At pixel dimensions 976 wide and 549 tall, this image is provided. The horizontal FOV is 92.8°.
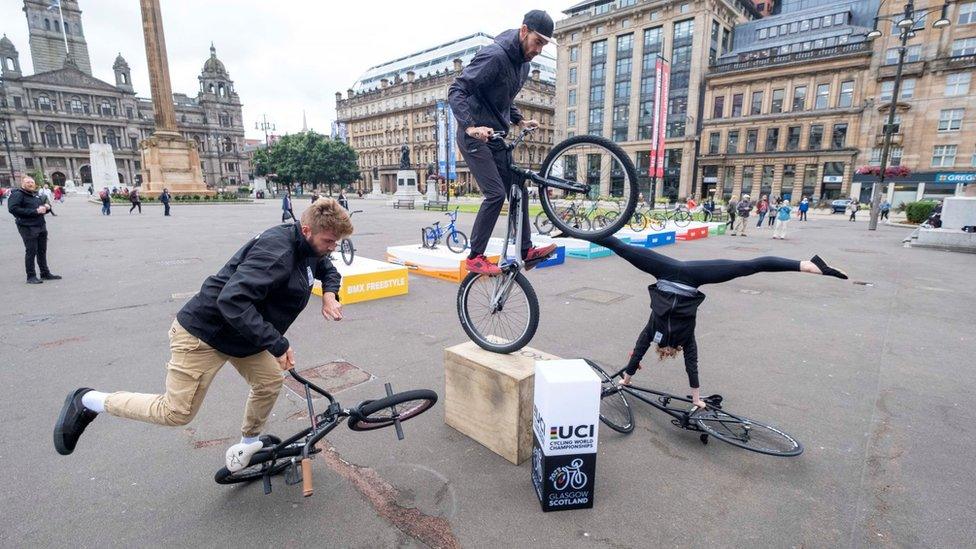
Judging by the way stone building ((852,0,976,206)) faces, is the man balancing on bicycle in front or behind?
in front

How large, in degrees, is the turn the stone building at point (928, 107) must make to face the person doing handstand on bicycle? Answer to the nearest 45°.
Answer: approximately 45° to its left

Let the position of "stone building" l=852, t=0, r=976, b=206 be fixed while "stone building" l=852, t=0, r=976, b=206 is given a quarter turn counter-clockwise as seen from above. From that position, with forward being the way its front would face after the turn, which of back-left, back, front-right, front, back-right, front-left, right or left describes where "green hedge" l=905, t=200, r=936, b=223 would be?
front-right

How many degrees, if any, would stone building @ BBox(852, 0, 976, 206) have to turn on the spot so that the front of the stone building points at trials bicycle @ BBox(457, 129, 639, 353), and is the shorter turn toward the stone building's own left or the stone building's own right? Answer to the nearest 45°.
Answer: approximately 45° to the stone building's own left

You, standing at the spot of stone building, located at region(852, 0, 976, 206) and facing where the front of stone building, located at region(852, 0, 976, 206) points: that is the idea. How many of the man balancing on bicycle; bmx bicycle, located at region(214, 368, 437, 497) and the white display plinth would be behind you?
0

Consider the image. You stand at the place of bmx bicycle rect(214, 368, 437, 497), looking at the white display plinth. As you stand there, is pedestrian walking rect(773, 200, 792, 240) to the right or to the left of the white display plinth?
left

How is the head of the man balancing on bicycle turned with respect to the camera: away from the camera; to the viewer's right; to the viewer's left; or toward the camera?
to the viewer's right

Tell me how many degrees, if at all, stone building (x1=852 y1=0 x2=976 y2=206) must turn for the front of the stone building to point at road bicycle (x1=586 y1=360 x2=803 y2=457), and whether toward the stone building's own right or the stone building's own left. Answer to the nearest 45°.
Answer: approximately 45° to the stone building's own left

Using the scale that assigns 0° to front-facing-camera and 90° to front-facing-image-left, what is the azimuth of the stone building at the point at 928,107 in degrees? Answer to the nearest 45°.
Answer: approximately 45°

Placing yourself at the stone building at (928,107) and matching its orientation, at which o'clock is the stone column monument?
The stone column monument is roughly at 12 o'clock from the stone building.
